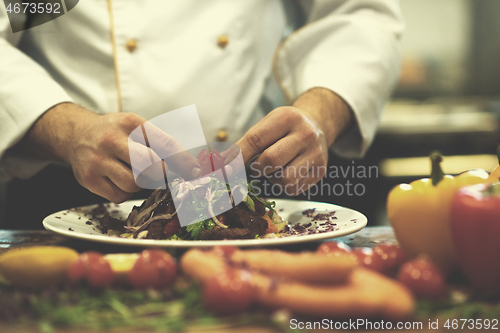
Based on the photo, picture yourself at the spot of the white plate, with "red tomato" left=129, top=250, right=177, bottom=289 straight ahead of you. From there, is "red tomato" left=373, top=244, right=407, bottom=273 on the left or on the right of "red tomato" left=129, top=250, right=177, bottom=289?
left

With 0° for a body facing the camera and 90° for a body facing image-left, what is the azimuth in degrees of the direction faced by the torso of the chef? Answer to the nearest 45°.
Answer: approximately 0°

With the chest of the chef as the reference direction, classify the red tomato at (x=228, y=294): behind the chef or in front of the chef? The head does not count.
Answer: in front

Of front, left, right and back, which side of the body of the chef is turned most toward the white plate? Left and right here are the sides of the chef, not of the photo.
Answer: front

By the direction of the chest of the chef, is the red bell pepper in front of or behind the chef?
in front

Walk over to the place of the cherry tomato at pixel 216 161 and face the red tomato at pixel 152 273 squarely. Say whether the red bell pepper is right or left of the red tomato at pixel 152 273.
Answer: left

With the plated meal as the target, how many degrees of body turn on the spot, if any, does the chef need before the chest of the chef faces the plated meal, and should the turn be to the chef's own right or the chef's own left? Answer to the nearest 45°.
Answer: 0° — they already face it
